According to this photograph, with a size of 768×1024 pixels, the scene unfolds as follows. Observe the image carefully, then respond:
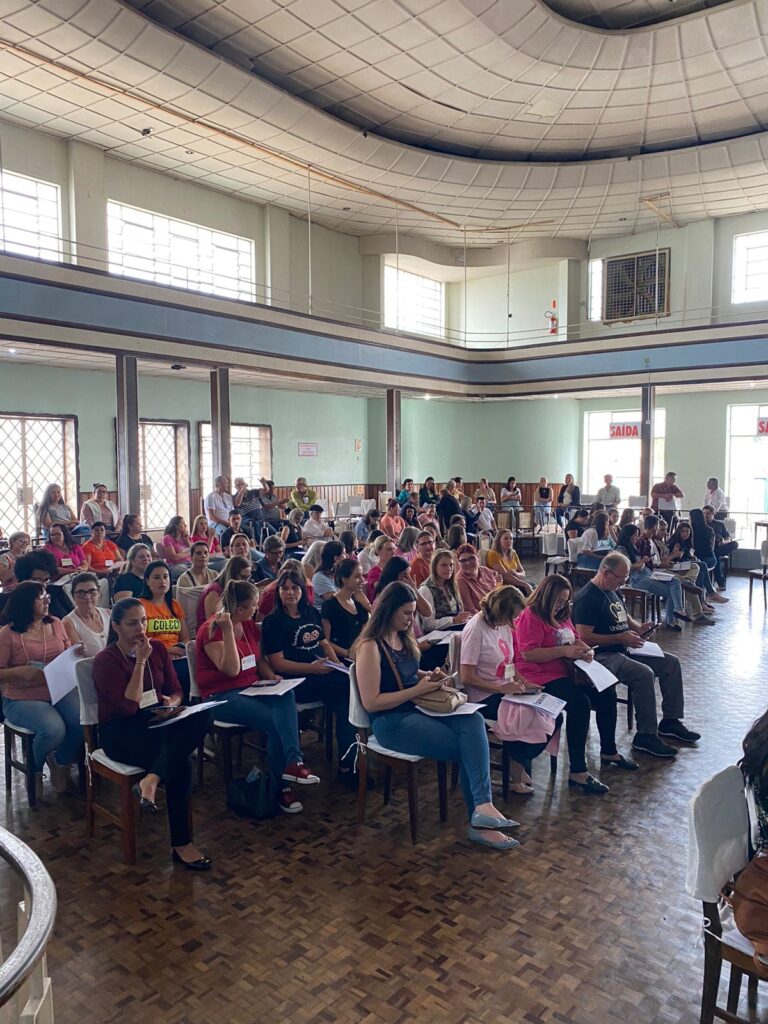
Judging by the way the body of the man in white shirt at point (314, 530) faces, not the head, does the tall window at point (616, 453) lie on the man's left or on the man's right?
on the man's left

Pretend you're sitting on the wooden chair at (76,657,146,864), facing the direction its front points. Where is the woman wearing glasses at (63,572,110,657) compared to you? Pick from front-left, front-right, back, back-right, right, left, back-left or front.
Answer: back-left

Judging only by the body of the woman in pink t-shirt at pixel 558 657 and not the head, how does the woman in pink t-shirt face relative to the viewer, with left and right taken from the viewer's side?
facing the viewer and to the right of the viewer

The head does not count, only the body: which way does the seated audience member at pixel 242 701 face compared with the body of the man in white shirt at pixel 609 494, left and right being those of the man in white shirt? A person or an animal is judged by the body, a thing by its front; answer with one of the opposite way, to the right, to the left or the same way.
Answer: to the left

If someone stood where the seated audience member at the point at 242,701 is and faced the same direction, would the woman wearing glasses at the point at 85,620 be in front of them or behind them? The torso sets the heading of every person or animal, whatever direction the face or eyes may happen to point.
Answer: behind

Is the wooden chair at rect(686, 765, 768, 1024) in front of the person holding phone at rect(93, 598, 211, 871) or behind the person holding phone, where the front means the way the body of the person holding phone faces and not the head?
in front

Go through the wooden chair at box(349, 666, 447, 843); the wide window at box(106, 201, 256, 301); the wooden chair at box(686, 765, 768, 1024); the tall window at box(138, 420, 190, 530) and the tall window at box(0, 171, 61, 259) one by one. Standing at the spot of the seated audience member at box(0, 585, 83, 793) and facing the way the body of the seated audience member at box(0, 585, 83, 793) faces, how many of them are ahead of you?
2

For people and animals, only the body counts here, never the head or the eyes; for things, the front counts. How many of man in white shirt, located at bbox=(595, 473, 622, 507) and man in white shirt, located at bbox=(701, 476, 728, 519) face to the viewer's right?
0

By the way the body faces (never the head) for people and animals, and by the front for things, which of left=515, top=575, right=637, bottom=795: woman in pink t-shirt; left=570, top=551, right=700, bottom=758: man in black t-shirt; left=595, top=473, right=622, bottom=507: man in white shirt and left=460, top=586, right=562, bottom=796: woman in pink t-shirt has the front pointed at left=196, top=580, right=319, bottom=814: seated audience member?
the man in white shirt

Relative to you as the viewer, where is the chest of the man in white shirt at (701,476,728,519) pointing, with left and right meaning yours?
facing the viewer and to the left of the viewer

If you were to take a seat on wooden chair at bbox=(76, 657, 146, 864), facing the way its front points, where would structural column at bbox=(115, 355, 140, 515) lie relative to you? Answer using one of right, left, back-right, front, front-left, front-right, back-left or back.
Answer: back-left

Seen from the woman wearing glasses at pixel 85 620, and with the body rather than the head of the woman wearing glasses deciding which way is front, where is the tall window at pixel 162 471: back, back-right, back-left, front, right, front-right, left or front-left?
back-left

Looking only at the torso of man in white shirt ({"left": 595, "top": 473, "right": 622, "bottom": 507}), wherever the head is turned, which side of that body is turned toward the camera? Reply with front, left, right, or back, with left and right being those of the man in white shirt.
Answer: front

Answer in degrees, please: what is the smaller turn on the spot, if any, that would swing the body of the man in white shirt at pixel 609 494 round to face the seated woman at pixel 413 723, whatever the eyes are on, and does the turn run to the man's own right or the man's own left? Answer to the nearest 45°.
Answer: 0° — they already face them
